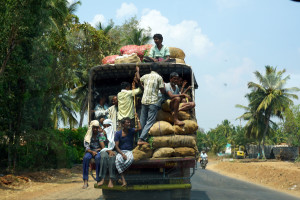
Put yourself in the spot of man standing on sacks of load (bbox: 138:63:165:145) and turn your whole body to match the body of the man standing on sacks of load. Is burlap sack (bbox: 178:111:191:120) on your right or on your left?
on your right

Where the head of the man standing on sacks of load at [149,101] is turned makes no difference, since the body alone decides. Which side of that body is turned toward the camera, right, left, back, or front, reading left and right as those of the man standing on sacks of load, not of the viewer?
back

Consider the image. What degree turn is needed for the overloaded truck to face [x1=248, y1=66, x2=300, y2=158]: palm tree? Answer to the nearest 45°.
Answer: approximately 45° to its right

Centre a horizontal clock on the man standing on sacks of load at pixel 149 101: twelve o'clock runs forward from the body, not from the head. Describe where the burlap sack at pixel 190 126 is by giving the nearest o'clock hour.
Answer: The burlap sack is roughly at 3 o'clock from the man standing on sacks of load.

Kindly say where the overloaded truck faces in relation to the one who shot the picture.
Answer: facing away from the viewer
